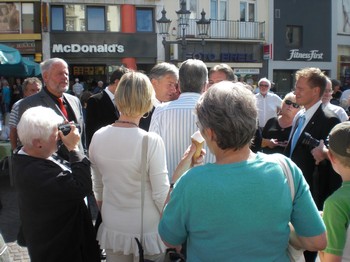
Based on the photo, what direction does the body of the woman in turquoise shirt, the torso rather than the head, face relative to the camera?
away from the camera

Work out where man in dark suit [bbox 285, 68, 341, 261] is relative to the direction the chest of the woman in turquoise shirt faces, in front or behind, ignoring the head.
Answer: in front

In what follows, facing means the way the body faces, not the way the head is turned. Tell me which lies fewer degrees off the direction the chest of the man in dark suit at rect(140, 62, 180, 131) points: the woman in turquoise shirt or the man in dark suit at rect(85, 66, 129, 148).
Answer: the woman in turquoise shirt

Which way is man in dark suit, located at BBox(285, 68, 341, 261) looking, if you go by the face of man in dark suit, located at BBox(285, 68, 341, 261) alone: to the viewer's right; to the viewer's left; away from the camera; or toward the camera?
to the viewer's left

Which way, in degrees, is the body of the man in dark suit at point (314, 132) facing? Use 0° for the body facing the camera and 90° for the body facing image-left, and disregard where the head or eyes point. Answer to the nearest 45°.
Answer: approximately 45°

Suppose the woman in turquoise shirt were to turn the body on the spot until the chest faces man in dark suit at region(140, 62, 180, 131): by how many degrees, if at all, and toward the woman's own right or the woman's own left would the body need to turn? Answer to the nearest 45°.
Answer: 0° — they already face them
